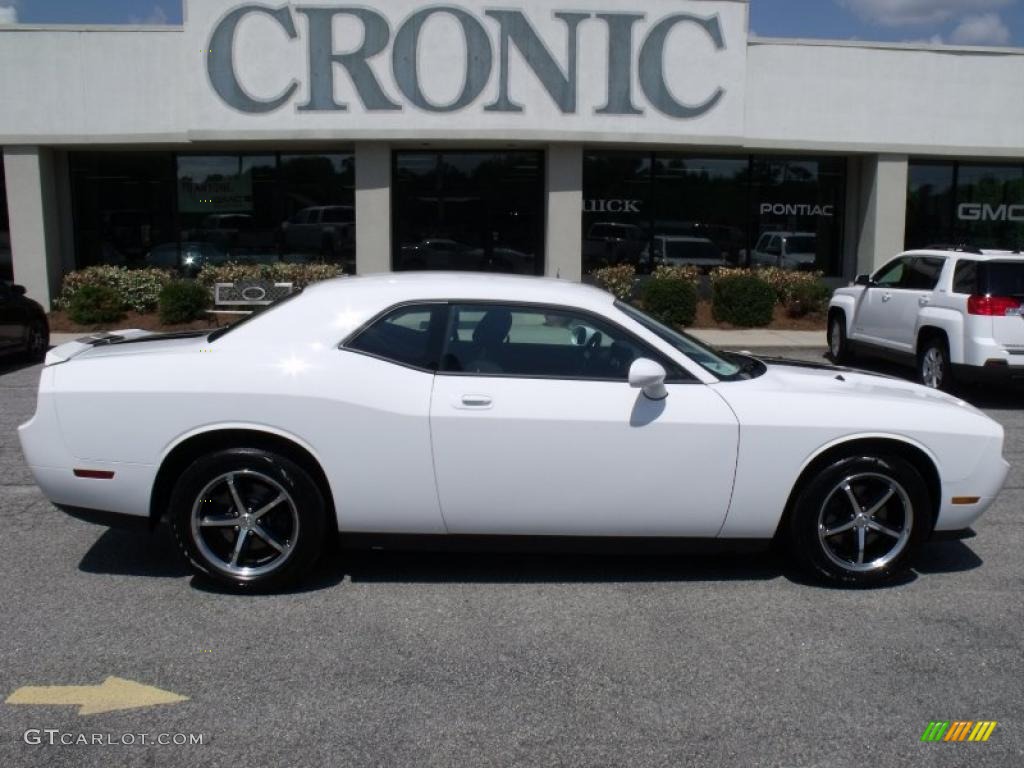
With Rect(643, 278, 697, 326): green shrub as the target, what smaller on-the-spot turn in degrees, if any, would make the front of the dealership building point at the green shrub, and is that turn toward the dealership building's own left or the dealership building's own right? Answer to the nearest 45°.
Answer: approximately 45° to the dealership building's own left

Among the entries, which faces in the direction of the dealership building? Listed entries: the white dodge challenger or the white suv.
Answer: the white suv

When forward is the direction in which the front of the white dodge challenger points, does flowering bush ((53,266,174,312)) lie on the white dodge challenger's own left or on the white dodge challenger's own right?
on the white dodge challenger's own left

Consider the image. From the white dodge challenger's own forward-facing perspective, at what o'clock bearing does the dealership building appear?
The dealership building is roughly at 9 o'clock from the white dodge challenger.

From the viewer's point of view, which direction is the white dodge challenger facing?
to the viewer's right

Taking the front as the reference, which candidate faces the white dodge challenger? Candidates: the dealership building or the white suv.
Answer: the dealership building

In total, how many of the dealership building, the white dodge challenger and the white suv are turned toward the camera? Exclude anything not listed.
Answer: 1

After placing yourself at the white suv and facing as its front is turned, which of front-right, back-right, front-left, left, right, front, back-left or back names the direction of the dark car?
front-left

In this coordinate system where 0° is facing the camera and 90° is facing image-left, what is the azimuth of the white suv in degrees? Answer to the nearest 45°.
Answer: approximately 135°

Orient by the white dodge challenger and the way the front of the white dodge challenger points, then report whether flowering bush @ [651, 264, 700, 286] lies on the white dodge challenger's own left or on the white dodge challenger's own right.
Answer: on the white dodge challenger's own left

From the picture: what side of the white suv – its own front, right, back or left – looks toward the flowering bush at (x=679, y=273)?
front

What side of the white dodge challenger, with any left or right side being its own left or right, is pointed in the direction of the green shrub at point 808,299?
left

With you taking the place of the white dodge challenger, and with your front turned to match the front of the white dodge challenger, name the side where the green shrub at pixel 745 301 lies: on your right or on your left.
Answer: on your left
